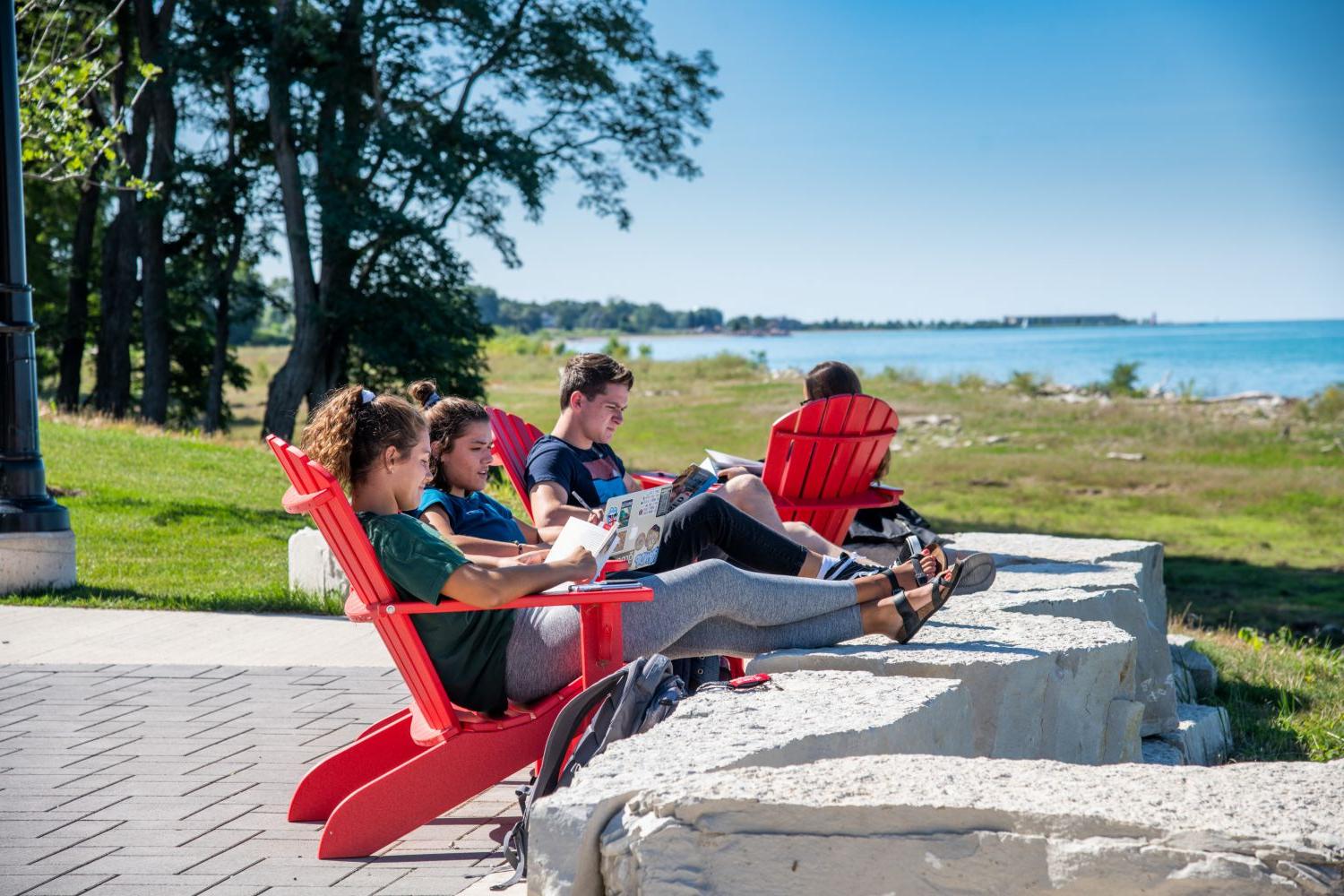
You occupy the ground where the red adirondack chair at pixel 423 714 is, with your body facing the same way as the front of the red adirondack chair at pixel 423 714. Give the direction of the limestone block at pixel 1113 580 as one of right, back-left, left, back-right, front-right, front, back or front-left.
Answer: front-left

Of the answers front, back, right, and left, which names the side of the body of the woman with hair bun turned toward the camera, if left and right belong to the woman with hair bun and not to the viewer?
right

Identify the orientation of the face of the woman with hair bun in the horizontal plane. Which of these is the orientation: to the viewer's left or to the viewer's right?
to the viewer's right

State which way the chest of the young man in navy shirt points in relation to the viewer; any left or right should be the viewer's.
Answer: facing the viewer and to the right of the viewer

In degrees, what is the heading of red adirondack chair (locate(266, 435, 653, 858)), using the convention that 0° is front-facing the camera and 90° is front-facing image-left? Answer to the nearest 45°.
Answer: approximately 270°

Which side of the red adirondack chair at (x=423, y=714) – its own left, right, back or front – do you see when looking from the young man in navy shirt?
left

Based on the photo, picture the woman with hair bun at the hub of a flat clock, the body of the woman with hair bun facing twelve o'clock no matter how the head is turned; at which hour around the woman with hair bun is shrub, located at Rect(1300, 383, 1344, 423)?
The shrub is roughly at 10 o'clock from the woman with hair bun.

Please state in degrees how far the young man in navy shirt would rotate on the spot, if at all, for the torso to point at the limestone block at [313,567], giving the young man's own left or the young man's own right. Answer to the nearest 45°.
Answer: approximately 180°
